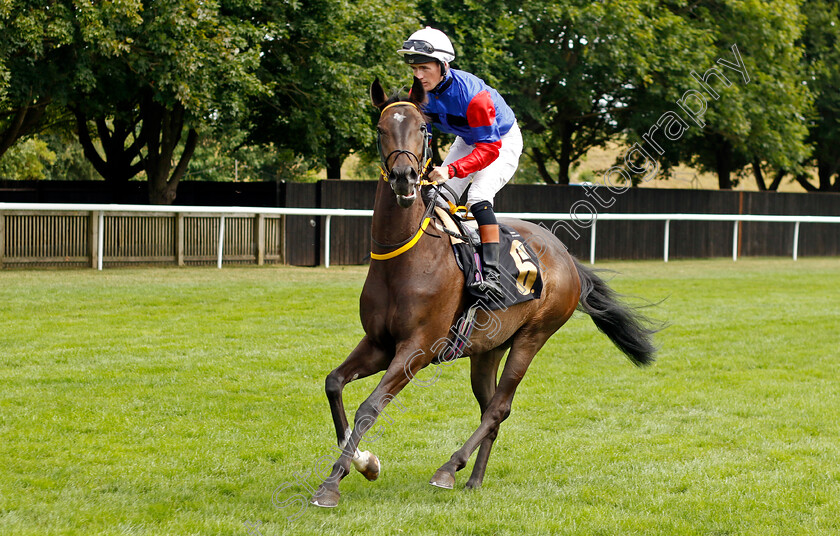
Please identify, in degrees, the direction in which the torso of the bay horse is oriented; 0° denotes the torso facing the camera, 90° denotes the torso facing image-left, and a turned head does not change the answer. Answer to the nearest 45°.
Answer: approximately 45°

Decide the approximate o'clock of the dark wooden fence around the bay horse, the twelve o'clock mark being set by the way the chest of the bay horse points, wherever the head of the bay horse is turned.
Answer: The dark wooden fence is roughly at 5 o'clock from the bay horse.

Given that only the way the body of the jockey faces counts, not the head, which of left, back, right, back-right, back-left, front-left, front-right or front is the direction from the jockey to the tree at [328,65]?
back-right

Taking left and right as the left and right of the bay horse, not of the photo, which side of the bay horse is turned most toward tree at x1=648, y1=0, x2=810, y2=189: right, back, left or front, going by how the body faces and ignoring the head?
back

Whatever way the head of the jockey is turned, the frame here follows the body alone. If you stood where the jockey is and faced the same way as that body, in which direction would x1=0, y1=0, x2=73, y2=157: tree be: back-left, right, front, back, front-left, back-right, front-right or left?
right

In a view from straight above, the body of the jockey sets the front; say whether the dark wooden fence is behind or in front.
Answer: behind

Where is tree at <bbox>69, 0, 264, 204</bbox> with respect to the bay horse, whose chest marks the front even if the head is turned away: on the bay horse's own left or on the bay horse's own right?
on the bay horse's own right

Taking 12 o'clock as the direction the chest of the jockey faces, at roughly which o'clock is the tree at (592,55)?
The tree is roughly at 5 o'clock from the jockey.

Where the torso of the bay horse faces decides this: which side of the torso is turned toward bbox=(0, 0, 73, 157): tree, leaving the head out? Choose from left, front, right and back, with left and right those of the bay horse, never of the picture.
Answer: right

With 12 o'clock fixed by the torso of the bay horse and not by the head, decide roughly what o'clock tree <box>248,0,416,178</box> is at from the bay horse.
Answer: The tree is roughly at 4 o'clock from the bay horse.

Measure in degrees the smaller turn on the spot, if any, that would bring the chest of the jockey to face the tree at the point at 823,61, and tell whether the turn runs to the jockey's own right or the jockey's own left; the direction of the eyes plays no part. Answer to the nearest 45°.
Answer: approximately 180°
